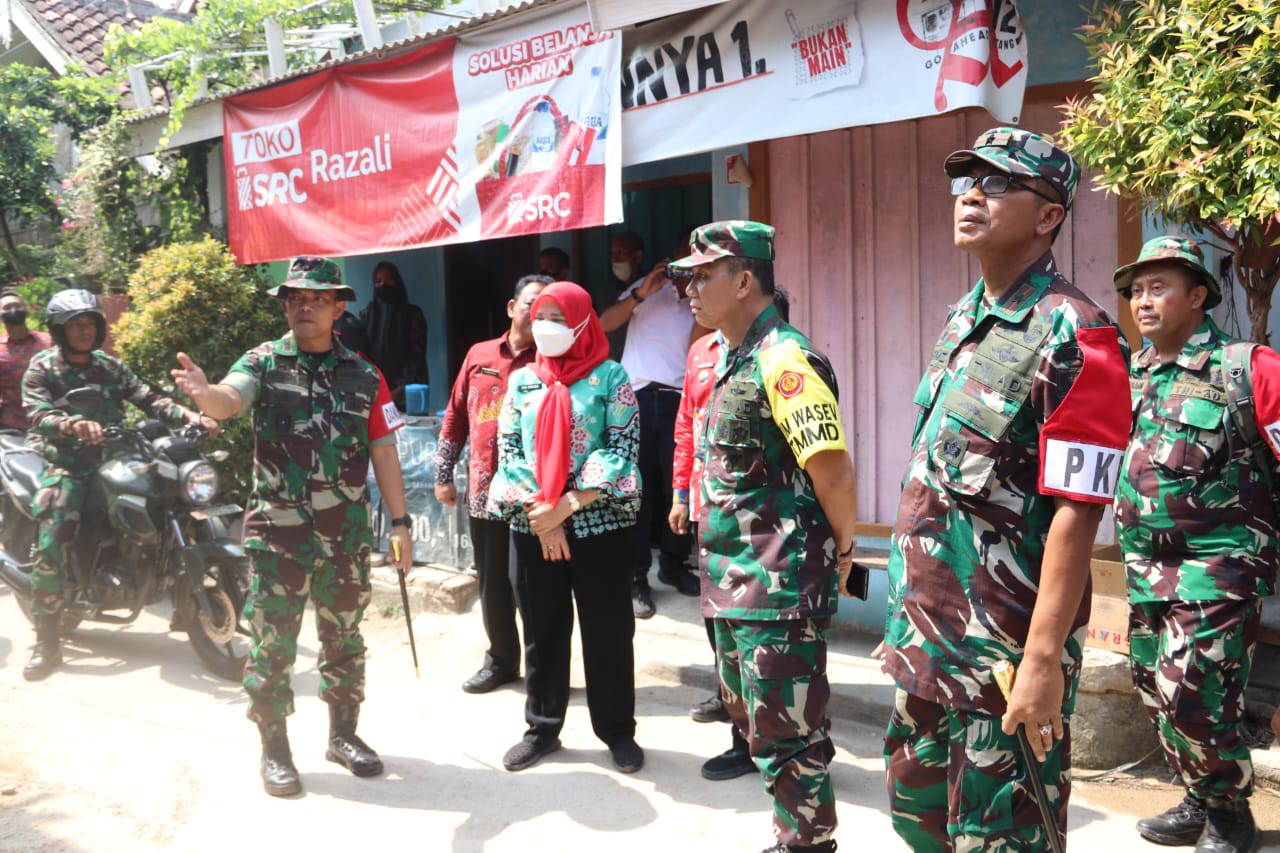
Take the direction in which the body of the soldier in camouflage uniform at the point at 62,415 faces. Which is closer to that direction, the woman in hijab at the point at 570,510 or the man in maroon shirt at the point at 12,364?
the woman in hijab

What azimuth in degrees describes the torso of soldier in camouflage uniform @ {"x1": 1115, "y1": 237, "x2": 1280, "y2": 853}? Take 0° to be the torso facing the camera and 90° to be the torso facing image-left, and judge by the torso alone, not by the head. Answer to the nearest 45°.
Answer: approximately 45°

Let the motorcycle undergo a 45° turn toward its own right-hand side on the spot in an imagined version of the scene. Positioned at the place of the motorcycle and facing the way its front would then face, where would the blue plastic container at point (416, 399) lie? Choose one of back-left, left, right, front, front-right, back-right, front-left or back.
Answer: back-left

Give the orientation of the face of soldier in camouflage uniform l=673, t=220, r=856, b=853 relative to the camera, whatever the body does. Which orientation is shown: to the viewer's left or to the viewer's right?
to the viewer's left

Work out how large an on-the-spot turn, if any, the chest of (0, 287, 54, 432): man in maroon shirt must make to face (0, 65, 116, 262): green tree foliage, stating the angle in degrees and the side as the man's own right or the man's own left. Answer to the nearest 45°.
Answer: approximately 180°

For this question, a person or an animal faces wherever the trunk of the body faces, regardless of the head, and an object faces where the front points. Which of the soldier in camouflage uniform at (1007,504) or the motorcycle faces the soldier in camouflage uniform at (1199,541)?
the motorcycle

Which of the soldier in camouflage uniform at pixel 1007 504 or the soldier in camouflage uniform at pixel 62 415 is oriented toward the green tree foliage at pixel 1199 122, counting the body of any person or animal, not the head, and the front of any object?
the soldier in camouflage uniform at pixel 62 415

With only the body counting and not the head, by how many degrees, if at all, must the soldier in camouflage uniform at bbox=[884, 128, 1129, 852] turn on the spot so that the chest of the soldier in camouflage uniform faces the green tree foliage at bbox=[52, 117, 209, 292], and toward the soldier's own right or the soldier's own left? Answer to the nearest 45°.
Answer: approximately 90° to the soldier's own right

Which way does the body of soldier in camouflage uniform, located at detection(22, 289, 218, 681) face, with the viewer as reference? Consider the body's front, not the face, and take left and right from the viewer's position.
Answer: facing the viewer and to the right of the viewer
